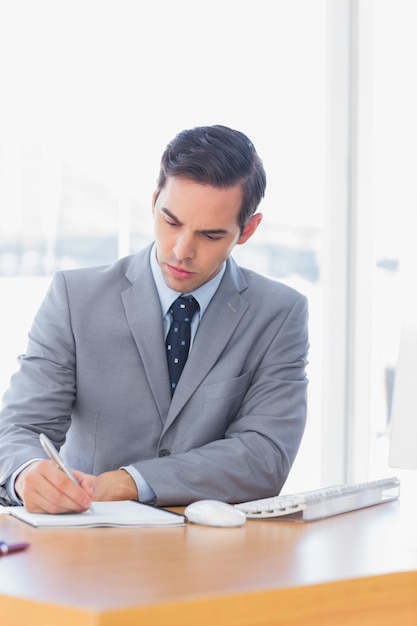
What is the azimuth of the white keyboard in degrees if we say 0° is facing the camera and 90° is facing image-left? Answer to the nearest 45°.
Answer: approximately 135°

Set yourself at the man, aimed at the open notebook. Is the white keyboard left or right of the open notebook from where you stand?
left

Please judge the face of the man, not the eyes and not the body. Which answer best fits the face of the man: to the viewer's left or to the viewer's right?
to the viewer's left

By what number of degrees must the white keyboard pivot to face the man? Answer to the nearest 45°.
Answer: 0° — it already faces them
